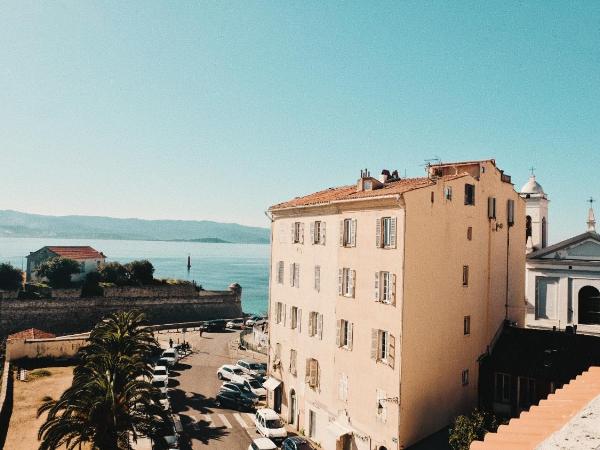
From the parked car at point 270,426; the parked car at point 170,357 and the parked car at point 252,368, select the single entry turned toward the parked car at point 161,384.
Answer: the parked car at point 170,357

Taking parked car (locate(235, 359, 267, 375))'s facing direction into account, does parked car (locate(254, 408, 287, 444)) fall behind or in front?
in front

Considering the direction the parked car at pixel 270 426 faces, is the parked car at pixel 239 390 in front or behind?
behind

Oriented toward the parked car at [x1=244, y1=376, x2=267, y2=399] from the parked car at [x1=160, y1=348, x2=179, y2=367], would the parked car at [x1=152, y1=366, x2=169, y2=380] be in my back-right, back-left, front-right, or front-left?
front-right

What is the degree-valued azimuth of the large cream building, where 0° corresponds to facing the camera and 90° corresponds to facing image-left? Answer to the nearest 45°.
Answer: approximately 45°

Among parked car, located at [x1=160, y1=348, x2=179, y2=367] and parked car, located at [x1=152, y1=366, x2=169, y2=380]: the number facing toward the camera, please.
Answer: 2

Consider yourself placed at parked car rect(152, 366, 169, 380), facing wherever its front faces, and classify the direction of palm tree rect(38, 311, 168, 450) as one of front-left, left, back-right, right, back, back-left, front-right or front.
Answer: front

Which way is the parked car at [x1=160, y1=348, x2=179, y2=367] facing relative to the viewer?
toward the camera

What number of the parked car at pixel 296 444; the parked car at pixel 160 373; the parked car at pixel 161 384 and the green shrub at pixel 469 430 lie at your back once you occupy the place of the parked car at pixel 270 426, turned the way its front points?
2

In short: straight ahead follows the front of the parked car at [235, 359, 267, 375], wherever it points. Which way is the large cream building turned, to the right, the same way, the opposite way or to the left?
to the right

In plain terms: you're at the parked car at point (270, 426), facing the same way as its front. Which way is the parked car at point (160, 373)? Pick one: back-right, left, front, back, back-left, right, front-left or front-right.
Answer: back

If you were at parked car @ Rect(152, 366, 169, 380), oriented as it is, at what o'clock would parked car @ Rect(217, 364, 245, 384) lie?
parked car @ Rect(217, 364, 245, 384) is roughly at 9 o'clock from parked car @ Rect(152, 366, 169, 380).

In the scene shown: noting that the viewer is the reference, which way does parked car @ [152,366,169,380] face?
facing the viewer

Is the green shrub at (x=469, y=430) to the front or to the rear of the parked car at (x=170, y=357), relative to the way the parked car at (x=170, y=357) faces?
to the front

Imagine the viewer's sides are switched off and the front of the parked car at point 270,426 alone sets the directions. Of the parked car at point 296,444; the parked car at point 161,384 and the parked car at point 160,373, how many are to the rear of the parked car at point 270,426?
2

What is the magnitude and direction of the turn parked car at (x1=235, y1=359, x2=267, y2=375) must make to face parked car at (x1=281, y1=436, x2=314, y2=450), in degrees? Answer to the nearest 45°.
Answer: approximately 45° to its right

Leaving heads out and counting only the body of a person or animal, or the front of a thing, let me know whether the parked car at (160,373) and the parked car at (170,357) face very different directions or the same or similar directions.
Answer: same or similar directions

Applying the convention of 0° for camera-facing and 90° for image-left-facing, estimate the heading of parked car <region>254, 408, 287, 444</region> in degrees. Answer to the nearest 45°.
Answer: approximately 315°

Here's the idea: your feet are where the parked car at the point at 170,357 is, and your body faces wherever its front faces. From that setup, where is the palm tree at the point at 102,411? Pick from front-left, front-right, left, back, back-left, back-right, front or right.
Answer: front
